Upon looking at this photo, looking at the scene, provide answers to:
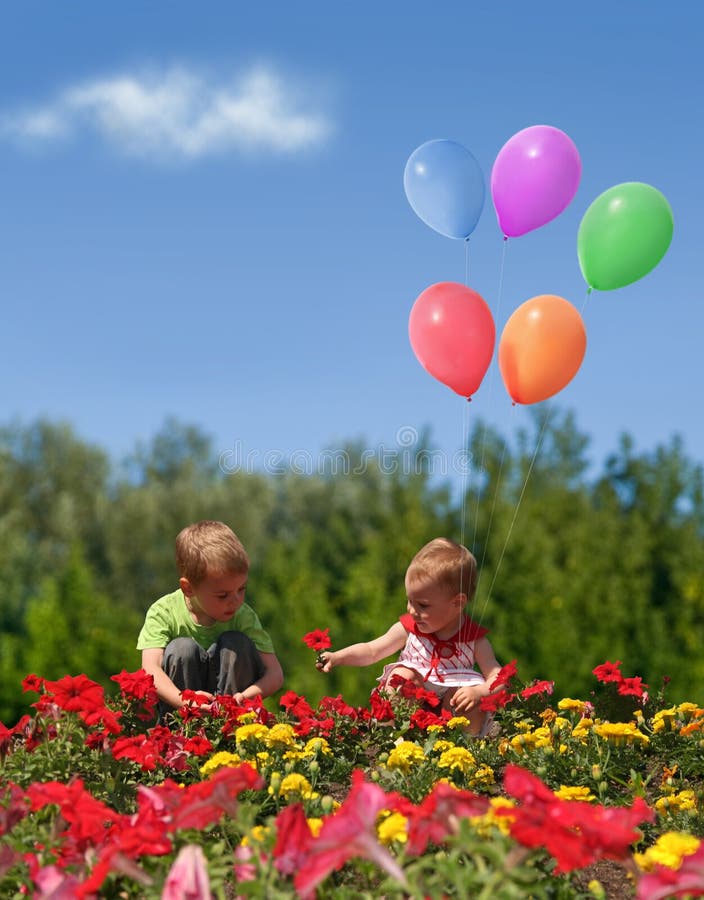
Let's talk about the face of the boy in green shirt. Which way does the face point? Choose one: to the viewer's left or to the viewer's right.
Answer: to the viewer's right

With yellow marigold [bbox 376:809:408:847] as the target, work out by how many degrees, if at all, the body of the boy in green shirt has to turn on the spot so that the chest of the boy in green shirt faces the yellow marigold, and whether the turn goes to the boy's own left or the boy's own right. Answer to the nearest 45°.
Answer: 0° — they already face it

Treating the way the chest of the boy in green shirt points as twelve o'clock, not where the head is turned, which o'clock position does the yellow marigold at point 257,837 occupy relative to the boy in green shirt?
The yellow marigold is roughly at 12 o'clock from the boy in green shirt.

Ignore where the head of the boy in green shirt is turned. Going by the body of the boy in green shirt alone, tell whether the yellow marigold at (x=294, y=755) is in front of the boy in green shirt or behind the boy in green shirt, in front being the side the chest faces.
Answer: in front

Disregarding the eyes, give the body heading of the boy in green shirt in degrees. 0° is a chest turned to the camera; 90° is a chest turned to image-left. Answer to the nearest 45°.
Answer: approximately 0°

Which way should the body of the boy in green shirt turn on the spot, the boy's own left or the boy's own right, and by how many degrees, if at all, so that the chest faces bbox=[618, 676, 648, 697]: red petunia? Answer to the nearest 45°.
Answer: approximately 90° to the boy's own left

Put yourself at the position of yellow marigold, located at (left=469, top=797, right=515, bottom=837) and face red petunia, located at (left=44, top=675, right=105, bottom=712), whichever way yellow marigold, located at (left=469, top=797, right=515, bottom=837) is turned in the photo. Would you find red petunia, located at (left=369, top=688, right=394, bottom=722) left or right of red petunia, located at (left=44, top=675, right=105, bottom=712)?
right

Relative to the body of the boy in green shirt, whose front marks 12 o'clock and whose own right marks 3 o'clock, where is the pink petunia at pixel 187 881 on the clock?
The pink petunia is roughly at 12 o'clock from the boy in green shirt.

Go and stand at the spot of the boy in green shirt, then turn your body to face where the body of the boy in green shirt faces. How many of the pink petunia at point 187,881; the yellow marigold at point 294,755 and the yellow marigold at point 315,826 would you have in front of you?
3

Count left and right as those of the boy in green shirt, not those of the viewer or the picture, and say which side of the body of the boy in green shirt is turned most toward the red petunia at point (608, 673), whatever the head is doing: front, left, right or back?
left

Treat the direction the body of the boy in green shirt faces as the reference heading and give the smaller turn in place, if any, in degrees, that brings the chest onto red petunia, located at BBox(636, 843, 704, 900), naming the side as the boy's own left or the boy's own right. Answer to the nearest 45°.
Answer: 0° — they already face it

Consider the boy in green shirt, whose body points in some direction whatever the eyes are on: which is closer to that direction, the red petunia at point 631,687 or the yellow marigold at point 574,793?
the yellow marigold

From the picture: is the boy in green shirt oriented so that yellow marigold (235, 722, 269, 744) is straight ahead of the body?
yes

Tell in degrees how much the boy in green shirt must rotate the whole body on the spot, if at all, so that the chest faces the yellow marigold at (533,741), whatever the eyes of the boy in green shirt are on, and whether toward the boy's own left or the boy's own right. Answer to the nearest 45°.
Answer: approximately 45° to the boy's own left

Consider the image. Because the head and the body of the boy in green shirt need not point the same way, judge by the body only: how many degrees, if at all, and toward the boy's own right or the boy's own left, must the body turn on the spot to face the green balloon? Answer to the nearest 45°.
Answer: approximately 90° to the boy's own left
